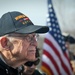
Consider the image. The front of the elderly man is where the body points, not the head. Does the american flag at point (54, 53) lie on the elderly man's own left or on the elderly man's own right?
on the elderly man's own left

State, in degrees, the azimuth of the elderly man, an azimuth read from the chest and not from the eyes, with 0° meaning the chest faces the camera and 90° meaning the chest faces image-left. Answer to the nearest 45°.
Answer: approximately 270°

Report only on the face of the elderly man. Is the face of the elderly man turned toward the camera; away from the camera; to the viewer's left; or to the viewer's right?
to the viewer's right
